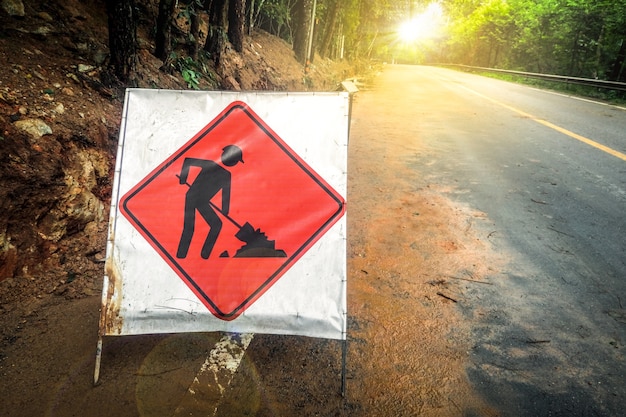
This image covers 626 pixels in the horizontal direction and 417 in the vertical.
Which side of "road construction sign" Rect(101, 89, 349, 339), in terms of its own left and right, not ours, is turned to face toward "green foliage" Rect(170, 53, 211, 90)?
back

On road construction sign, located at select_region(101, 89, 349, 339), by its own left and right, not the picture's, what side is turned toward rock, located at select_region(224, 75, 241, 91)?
back

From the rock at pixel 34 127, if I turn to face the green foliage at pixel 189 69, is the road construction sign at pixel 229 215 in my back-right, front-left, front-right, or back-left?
back-right

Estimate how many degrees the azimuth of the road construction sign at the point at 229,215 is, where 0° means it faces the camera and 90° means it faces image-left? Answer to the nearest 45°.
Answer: approximately 0°

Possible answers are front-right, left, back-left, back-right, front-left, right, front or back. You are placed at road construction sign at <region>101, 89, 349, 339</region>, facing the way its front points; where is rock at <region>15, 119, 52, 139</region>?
back-right

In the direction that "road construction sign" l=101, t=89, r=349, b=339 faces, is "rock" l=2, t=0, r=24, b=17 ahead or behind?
behind

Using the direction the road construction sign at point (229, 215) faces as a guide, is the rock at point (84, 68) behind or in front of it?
behind
